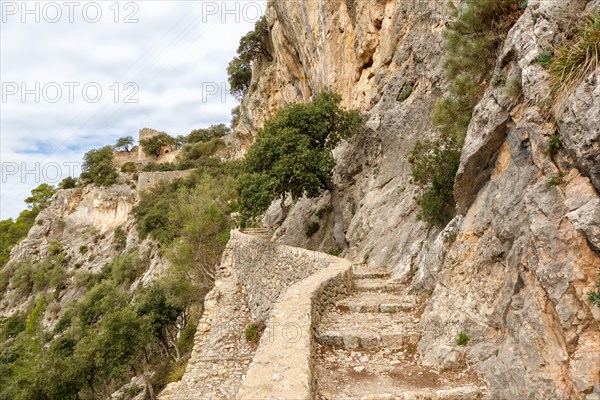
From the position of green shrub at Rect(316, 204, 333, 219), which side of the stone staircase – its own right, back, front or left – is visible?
back

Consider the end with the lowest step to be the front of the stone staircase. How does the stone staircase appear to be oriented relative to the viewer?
toward the camera

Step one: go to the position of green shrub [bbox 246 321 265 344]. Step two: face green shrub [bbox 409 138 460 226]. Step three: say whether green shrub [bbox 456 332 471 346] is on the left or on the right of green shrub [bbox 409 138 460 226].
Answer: right

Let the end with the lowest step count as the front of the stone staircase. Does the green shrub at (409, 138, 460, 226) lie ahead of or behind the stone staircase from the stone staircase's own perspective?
behind

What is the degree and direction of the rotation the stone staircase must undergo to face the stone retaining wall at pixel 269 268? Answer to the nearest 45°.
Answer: approximately 135° to its right

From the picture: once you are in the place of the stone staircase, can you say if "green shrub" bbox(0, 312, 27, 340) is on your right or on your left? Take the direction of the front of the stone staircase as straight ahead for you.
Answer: on your right

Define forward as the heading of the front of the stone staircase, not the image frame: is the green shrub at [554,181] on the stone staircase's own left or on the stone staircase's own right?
on the stone staircase's own left

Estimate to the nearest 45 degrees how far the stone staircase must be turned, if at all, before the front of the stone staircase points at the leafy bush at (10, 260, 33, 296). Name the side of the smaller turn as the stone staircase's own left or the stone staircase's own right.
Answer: approximately 135° to the stone staircase's own right
